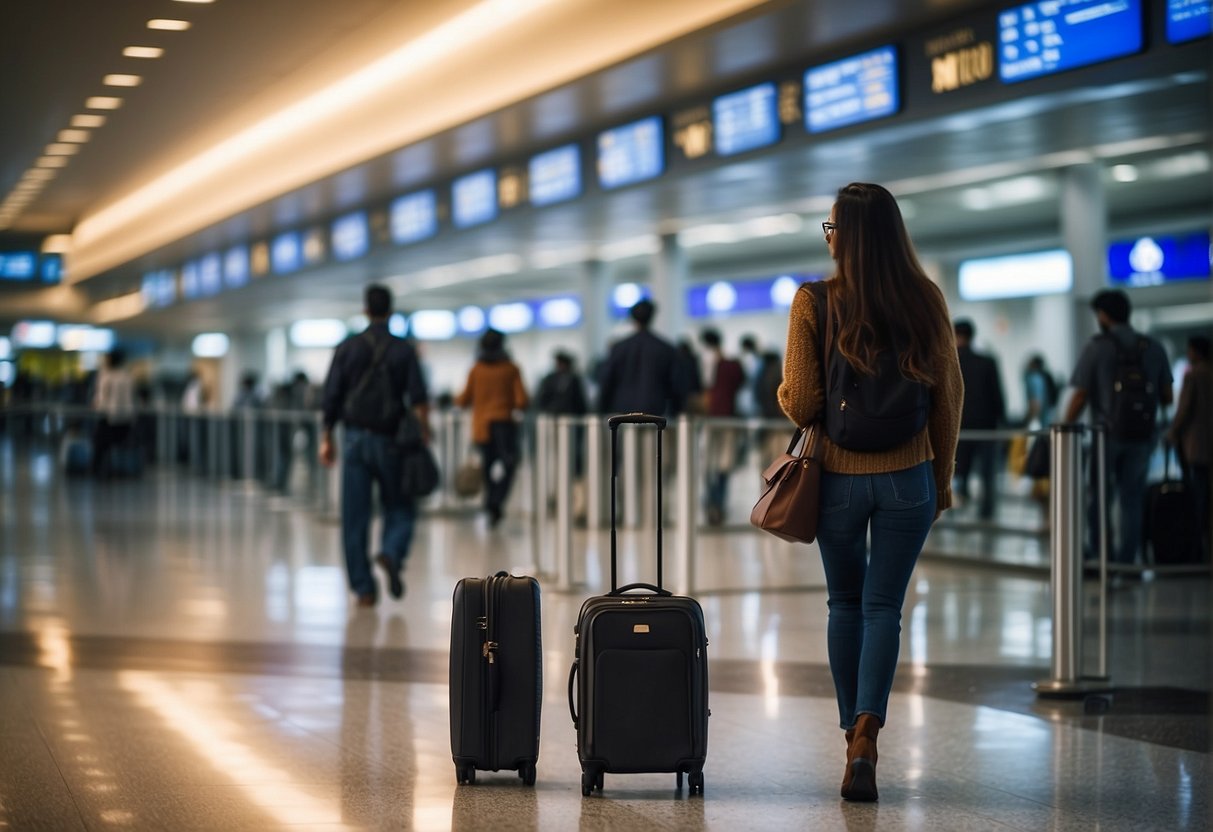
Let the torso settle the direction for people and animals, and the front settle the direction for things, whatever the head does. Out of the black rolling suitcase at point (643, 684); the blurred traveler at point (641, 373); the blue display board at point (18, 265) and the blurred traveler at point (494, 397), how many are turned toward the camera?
2

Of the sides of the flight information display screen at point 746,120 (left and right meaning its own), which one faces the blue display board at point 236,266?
right

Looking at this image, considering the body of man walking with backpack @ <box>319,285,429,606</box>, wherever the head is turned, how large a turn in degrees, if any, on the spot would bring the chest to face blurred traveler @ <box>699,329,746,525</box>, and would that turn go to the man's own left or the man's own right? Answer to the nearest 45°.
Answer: approximately 45° to the man's own right

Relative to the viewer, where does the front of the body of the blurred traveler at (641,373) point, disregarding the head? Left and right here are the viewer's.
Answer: facing away from the viewer

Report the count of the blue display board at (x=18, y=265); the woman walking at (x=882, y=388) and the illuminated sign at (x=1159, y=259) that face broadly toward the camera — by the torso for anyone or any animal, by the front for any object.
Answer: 2

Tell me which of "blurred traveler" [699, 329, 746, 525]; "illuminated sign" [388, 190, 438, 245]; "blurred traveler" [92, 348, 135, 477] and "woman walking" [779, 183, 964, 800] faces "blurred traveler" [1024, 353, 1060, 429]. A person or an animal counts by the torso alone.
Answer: the woman walking

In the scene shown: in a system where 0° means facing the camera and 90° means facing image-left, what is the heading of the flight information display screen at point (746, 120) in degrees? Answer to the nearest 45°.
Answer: approximately 45°

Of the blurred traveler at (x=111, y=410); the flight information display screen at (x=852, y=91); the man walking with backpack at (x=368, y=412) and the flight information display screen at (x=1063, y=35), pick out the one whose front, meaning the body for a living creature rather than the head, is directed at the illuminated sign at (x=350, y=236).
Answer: the man walking with backpack

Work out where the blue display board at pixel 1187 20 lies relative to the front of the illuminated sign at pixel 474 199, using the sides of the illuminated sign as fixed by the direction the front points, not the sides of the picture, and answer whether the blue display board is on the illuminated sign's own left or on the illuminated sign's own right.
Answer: on the illuminated sign's own left

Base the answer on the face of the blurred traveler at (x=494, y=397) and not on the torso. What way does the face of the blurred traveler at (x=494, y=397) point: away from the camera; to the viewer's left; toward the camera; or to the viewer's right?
away from the camera

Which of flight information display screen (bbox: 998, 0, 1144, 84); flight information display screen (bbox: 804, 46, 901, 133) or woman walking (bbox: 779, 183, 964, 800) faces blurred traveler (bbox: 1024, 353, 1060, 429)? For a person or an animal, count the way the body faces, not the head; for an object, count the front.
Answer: the woman walking
